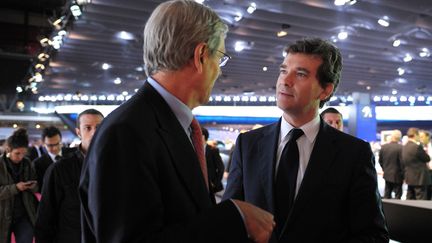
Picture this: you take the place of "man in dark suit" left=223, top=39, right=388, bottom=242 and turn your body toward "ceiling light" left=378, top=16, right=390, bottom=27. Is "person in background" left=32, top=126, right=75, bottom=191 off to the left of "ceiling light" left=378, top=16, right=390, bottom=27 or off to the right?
left

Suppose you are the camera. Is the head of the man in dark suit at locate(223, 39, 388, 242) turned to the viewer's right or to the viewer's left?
to the viewer's left

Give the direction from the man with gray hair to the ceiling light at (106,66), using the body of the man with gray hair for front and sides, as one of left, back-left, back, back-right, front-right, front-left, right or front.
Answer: left

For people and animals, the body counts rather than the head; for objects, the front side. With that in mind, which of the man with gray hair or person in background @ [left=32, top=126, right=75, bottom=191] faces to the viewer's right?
the man with gray hair

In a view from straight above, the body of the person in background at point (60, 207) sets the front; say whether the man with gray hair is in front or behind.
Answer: in front

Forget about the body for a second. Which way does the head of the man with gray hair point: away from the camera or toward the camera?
away from the camera

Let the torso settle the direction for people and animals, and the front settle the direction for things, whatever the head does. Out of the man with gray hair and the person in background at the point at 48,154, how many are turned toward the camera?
1

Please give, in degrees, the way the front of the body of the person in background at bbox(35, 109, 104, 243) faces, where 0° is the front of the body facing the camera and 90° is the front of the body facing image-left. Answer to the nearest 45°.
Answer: approximately 315°

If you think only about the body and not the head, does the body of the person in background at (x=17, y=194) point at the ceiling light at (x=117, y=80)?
no

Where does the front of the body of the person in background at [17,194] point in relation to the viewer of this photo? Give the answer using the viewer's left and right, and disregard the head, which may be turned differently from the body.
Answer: facing the viewer and to the right of the viewer

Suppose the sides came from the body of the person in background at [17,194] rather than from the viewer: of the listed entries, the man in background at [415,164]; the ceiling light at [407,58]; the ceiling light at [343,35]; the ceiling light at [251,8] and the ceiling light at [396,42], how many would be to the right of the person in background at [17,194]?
0

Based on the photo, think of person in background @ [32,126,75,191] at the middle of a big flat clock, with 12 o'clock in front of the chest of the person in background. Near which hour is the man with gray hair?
The man with gray hair is roughly at 12 o'clock from the person in background.

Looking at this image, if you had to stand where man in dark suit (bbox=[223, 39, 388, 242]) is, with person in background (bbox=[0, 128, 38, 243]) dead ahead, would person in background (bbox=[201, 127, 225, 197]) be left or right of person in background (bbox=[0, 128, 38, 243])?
right

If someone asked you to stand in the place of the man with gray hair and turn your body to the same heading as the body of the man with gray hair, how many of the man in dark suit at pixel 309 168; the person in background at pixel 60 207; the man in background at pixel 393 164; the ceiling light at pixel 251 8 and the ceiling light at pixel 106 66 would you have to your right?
0

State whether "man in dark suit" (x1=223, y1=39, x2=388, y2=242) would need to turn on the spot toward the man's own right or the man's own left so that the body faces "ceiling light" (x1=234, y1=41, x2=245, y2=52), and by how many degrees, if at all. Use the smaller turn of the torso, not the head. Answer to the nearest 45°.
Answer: approximately 135° to the man's own right
